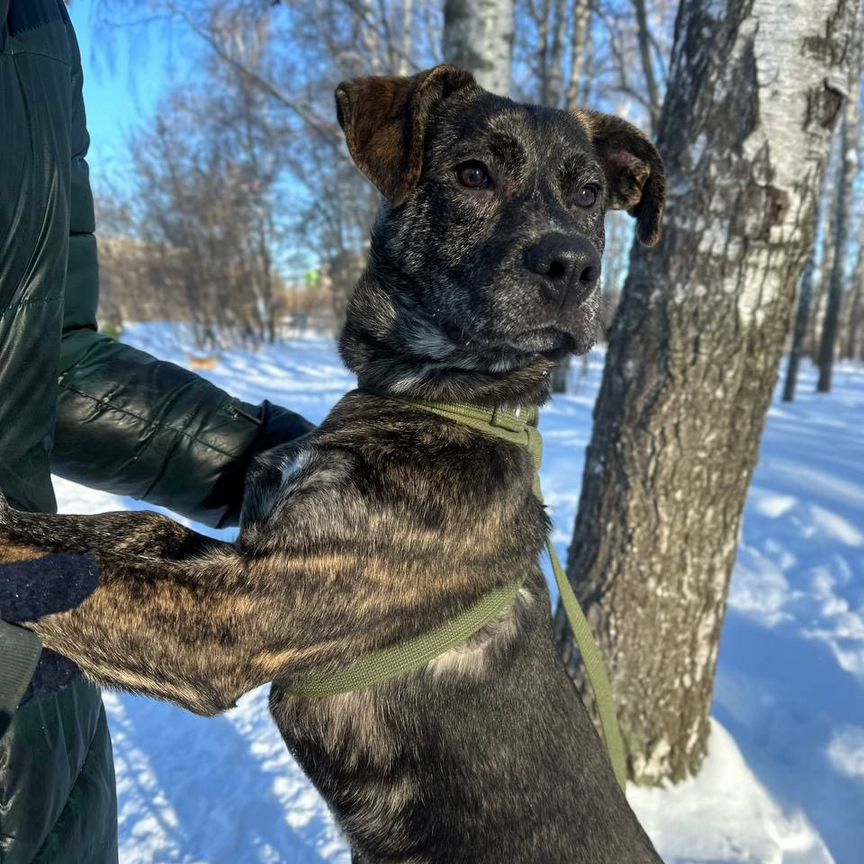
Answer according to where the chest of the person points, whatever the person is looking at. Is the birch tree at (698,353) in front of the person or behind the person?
in front

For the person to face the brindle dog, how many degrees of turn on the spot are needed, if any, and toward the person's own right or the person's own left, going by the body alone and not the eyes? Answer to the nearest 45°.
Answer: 0° — they already face it

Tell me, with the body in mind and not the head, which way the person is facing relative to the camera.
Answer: to the viewer's right
